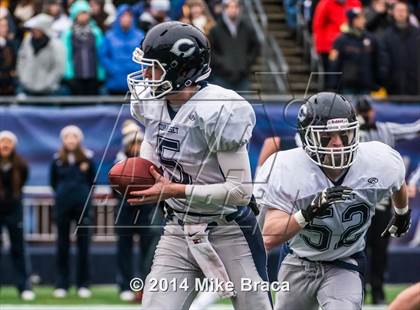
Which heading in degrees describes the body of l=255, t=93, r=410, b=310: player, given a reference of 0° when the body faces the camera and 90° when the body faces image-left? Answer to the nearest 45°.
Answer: approximately 0°

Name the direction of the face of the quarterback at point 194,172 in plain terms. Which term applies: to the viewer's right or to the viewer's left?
to the viewer's left

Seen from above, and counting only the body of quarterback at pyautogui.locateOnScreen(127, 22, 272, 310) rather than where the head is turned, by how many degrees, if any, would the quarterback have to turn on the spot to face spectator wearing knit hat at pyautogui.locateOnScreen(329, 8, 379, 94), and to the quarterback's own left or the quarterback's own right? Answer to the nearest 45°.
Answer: approximately 135° to the quarterback's own right

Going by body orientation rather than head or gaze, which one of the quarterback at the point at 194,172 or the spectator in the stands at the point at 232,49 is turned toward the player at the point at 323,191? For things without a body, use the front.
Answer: the spectator in the stands
